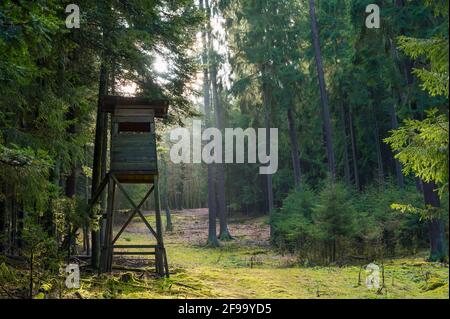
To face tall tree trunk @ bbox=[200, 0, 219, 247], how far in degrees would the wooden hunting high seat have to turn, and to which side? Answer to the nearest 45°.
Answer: approximately 180°

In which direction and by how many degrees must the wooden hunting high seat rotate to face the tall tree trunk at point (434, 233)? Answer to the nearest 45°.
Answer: approximately 90° to its left

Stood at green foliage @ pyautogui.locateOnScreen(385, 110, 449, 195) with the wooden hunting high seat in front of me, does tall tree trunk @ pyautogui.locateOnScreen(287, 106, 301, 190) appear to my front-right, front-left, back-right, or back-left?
front-right

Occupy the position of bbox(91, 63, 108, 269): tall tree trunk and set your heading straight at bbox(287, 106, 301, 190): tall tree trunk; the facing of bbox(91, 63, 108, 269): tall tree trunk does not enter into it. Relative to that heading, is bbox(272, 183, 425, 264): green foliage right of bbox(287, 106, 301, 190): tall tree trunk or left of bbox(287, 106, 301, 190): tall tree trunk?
right

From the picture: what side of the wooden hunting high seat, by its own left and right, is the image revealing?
front

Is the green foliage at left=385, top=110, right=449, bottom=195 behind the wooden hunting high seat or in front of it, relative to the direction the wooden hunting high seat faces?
in front

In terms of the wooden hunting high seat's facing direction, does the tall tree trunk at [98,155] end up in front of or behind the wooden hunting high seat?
behind

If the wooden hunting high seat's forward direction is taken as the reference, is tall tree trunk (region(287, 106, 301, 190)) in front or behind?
behind
